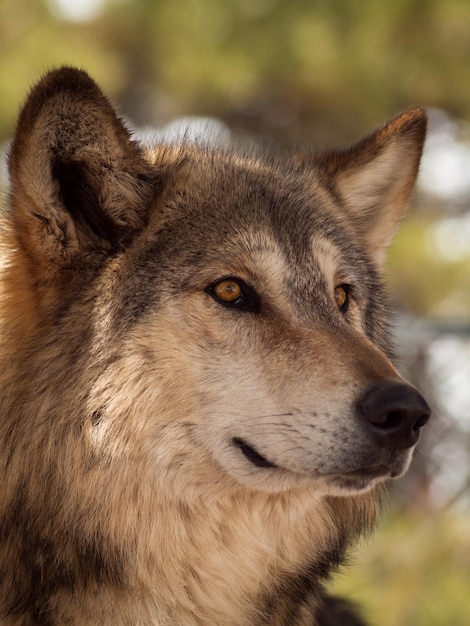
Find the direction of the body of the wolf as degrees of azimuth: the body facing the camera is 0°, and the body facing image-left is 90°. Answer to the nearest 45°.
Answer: approximately 315°
